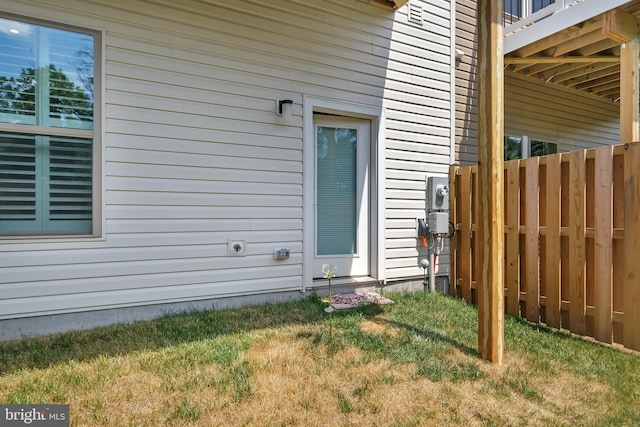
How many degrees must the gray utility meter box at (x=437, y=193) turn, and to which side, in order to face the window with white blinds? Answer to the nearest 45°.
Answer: approximately 90° to its right

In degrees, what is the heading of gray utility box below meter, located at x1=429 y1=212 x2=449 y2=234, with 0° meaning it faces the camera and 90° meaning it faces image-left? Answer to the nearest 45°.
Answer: approximately 315°

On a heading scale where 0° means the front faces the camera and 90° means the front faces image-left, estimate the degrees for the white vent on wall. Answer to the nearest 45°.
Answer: approximately 315°

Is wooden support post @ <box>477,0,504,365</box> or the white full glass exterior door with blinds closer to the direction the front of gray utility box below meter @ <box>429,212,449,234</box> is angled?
the wooden support post

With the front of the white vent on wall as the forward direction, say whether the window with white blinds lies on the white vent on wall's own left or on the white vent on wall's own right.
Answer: on the white vent on wall's own right
